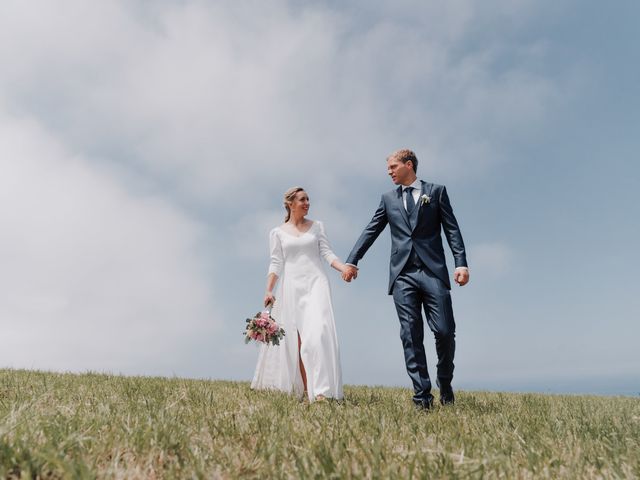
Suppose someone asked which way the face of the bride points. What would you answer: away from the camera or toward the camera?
toward the camera

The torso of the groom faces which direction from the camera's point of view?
toward the camera

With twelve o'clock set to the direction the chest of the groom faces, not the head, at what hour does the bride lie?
The bride is roughly at 4 o'clock from the groom.
